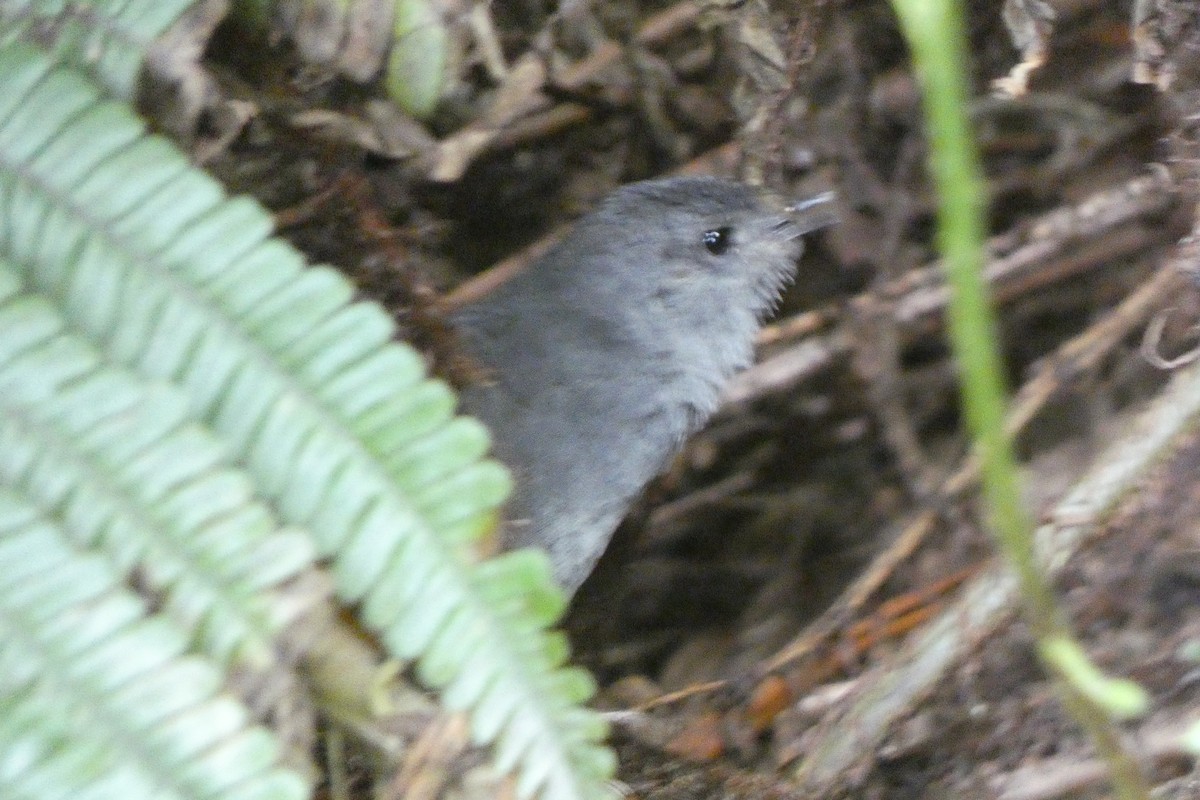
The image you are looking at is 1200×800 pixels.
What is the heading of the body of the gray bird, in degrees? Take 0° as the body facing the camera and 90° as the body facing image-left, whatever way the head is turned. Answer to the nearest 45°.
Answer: approximately 270°
